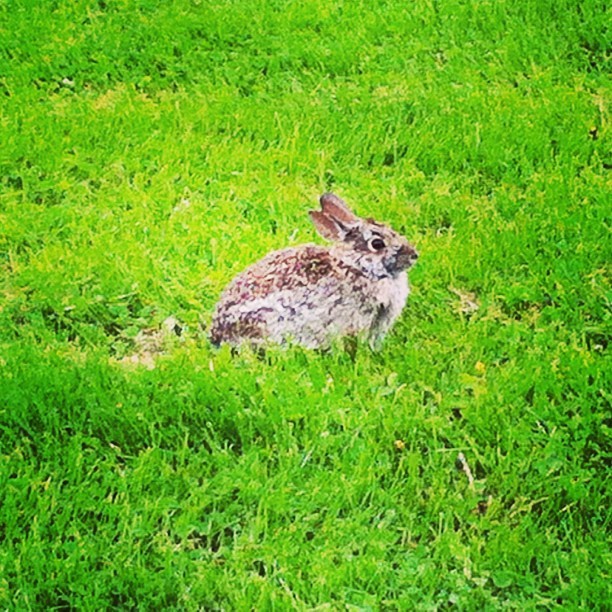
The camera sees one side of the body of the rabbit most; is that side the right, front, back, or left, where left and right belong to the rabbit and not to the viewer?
right
